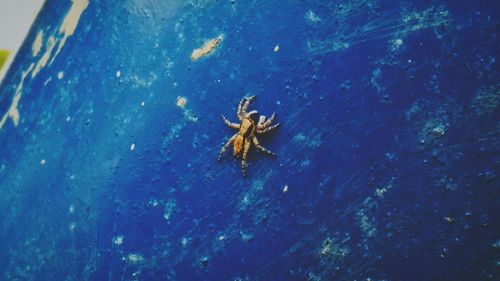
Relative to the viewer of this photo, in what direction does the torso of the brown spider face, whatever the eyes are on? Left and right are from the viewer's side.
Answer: facing away from the viewer and to the right of the viewer
